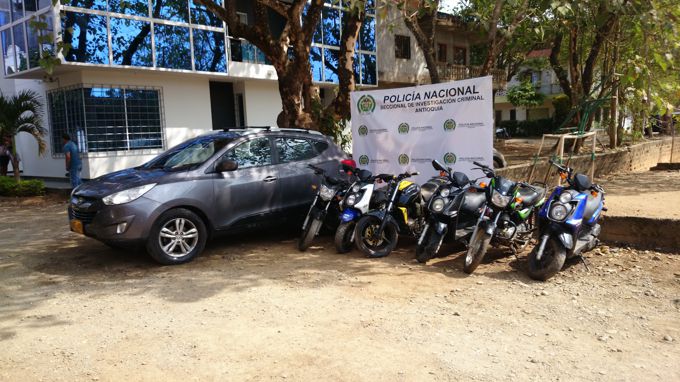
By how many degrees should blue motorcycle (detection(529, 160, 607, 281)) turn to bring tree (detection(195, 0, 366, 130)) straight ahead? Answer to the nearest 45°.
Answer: approximately 90° to its right

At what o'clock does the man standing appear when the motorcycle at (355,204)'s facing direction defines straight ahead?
The man standing is roughly at 3 o'clock from the motorcycle.

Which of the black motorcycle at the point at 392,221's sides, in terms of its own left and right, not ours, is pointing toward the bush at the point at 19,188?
right

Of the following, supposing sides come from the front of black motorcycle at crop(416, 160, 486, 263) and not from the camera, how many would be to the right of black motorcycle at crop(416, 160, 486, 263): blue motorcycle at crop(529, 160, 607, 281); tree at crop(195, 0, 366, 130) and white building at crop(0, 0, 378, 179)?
2

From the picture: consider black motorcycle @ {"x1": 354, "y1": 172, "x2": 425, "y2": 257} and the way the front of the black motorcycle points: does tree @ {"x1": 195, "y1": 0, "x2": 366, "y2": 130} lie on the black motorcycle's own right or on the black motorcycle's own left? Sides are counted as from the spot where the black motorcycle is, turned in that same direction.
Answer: on the black motorcycle's own right

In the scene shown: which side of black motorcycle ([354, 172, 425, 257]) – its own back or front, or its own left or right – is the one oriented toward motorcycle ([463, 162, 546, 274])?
left

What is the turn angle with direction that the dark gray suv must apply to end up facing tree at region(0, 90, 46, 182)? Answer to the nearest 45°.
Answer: approximately 90° to its right

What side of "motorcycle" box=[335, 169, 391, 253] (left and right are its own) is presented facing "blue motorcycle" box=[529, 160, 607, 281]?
left
